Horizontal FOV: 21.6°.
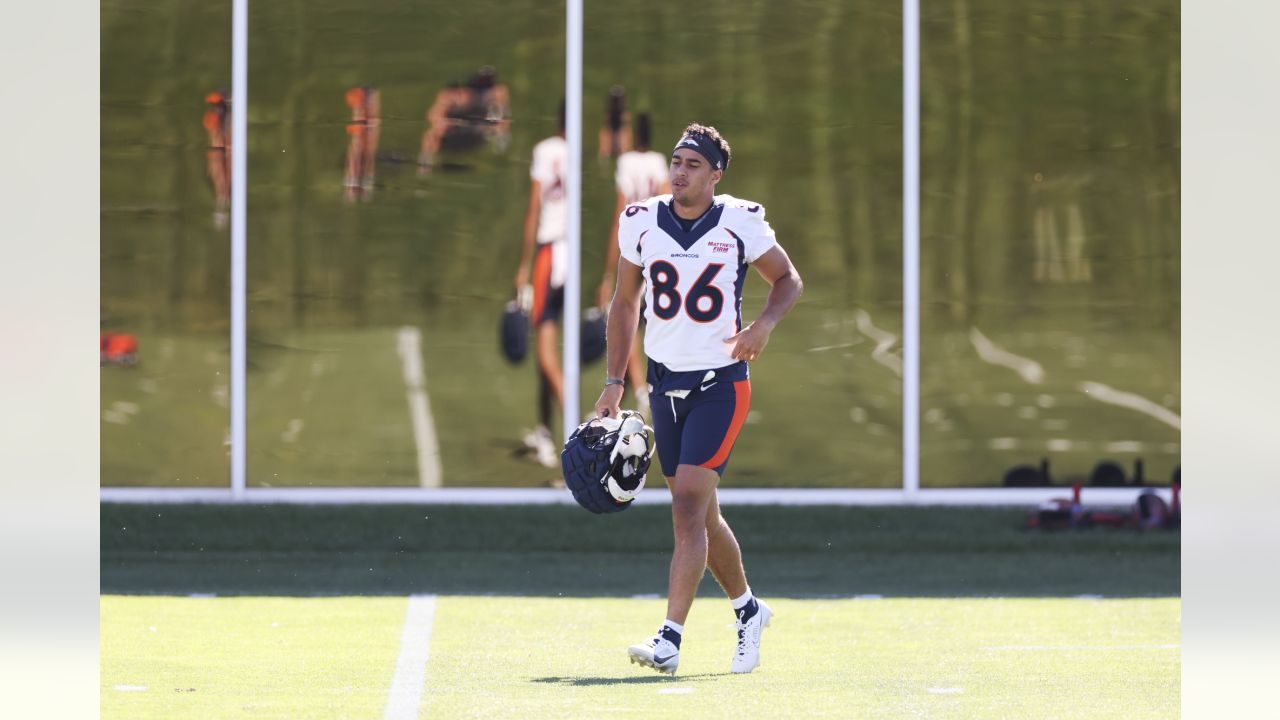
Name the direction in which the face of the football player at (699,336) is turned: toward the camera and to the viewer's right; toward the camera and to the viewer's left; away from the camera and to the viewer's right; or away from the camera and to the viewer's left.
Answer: toward the camera and to the viewer's left

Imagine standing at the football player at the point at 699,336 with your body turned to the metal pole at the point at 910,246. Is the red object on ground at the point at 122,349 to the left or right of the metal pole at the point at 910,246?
left

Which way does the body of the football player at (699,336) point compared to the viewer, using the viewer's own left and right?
facing the viewer and to the left of the viewer

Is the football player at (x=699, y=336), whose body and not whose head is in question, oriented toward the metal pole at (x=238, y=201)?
no

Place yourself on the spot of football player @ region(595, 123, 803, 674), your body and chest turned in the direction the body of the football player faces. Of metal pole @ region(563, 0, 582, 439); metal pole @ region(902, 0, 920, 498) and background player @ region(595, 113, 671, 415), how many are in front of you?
0

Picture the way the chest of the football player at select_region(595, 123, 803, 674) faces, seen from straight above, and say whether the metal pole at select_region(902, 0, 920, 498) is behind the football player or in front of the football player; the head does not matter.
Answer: behind

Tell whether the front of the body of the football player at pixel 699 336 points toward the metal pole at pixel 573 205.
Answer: no
